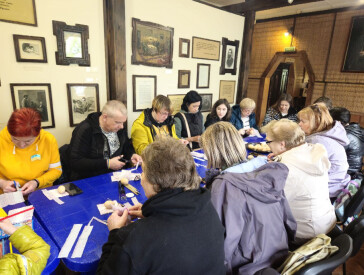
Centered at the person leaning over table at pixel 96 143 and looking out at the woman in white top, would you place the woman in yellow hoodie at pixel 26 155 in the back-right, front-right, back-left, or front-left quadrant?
back-right

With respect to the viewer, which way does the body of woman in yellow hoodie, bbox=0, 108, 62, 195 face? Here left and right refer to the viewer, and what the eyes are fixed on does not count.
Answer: facing the viewer

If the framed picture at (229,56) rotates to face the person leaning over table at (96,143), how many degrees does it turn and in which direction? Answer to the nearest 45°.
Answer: approximately 90° to its right

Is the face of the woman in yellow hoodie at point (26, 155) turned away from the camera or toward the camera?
toward the camera

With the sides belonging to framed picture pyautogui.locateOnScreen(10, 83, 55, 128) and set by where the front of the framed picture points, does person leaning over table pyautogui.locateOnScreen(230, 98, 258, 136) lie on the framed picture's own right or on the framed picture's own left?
on the framed picture's own left

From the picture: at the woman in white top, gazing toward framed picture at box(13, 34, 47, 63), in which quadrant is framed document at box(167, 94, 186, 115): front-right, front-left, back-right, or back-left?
front-right

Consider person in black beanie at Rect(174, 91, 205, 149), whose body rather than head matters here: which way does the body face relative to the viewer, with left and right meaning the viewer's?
facing the viewer and to the right of the viewer

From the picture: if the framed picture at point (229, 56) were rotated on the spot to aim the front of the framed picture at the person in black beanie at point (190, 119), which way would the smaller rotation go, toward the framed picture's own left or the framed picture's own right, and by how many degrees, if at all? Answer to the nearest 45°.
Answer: approximately 45° to the framed picture's own right

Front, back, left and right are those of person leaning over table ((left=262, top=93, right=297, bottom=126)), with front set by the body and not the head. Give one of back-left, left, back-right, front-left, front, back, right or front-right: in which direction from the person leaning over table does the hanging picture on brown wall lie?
back-left

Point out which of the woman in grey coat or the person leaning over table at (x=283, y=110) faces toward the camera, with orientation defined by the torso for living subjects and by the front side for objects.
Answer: the person leaning over table

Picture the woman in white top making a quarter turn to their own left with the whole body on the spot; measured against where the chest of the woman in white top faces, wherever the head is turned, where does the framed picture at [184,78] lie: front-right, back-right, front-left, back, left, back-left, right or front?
right

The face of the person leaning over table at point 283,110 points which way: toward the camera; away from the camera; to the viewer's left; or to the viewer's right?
toward the camera

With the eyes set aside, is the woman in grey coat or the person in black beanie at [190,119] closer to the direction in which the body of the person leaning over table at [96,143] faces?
the woman in grey coat

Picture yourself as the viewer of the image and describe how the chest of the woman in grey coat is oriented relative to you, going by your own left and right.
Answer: facing away from the viewer and to the left of the viewer

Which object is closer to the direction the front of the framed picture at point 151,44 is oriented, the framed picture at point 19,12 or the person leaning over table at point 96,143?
the person leaning over table

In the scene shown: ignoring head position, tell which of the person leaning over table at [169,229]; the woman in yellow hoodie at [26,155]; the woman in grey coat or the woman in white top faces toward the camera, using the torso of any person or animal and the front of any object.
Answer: the woman in yellow hoodie
